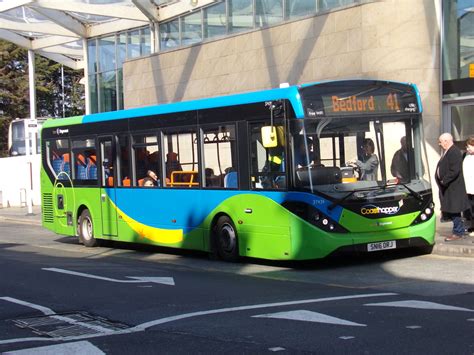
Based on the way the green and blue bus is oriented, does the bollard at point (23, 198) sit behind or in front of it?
behind

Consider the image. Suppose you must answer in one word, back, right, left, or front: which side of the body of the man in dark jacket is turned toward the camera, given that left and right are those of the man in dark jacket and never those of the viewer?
left

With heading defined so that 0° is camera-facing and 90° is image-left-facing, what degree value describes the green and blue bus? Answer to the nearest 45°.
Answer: approximately 315°

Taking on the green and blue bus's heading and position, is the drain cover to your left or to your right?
on your right

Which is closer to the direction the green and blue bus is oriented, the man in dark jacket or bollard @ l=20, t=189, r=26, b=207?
the man in dark jacket

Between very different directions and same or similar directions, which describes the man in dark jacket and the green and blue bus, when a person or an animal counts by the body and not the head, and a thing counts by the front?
very different directions

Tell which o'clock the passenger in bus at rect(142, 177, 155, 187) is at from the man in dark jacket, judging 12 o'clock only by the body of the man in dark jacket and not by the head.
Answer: The passenger in bus is roughly at 12 o'clock from the man in dark jacket.

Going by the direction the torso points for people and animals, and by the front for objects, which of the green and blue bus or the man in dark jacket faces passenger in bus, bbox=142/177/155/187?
the man in dark jacket

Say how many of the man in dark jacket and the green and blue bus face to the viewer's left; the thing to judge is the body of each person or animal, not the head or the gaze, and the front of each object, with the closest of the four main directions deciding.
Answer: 1
